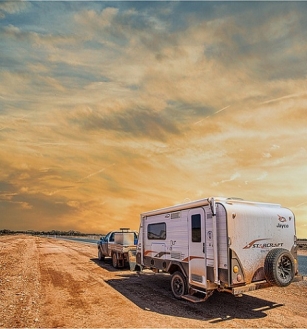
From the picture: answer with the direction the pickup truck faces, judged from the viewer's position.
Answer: facing away from the viewer and to the left of the viewer

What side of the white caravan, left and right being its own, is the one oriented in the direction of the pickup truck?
front

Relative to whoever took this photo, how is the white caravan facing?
facing away from the viewer and to the left of the viewer

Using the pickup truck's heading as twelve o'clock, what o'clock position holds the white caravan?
The white caravan is roughly at 7 o'clock from the pickup truck.

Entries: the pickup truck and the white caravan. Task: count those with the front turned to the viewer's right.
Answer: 0
